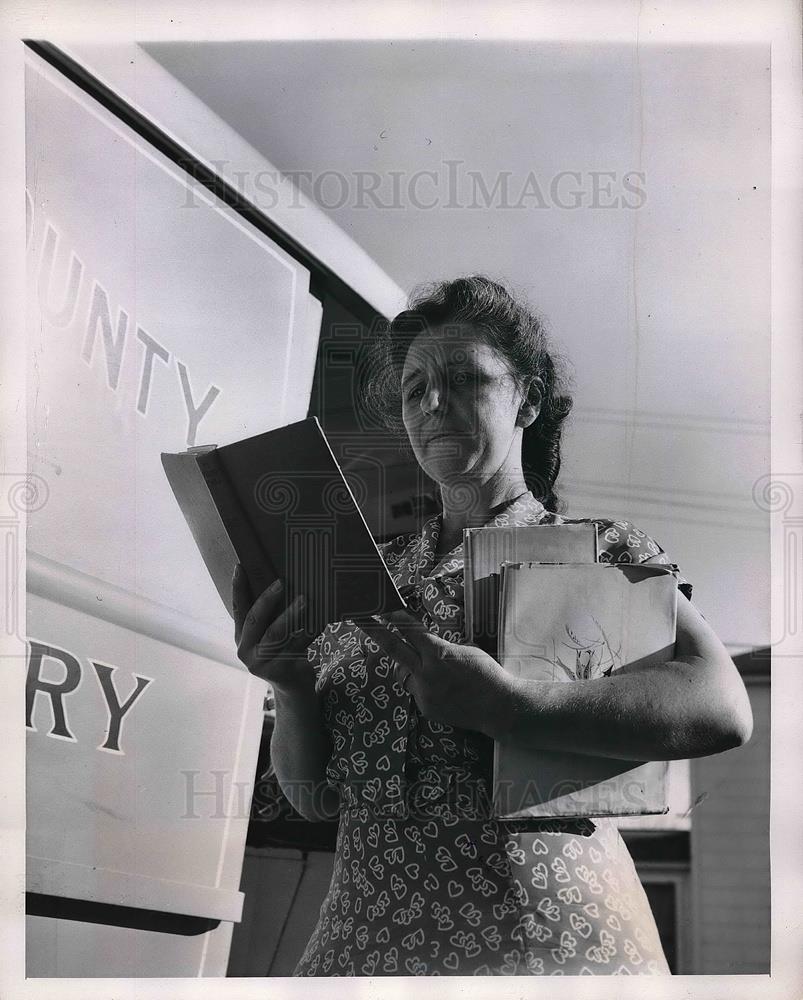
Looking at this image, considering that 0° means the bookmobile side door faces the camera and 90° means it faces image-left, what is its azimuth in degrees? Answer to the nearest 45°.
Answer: approximately 315°

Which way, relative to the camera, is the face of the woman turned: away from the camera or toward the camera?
toward the camera

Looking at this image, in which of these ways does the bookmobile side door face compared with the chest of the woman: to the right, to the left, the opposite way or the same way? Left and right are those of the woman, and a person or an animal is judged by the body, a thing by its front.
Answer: to the left

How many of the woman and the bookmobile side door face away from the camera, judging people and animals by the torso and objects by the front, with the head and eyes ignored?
0

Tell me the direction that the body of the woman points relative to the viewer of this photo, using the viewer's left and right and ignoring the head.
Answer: facing the viewer and to the left of the viewer
